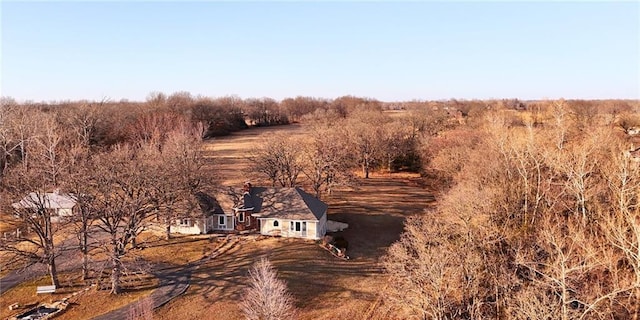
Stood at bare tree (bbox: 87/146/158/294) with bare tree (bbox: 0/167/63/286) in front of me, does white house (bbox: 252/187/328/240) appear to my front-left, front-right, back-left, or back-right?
back-right

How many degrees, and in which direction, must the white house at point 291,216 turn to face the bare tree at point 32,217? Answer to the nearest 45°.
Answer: approximately 45° to its right

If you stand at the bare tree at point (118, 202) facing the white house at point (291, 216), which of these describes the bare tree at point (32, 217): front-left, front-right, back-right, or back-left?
back-left

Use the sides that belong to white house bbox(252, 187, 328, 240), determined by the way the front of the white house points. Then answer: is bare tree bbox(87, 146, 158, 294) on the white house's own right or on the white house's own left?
on the white house's own right

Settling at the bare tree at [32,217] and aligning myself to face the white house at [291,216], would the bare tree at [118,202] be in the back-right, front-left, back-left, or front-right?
front-right

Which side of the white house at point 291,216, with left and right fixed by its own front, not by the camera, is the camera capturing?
front
